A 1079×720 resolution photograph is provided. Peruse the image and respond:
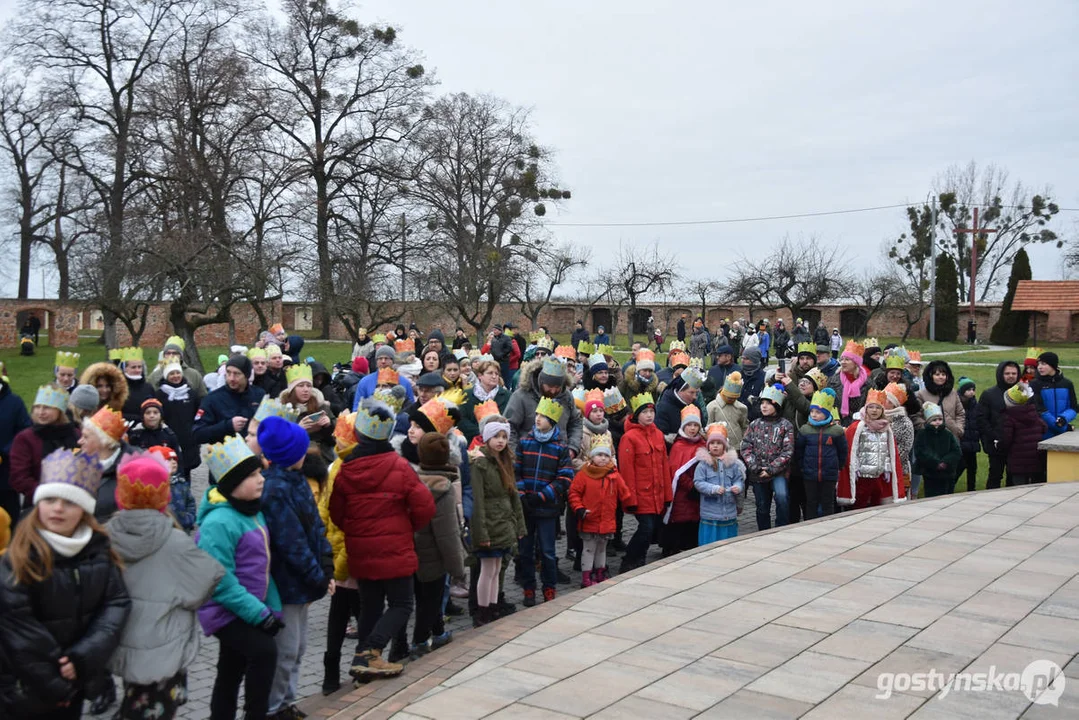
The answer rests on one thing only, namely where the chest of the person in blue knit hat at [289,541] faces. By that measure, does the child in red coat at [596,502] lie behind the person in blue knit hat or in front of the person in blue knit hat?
in front

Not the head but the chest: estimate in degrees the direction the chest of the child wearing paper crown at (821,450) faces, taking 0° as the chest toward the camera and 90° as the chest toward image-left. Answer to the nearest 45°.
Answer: approximately 0°

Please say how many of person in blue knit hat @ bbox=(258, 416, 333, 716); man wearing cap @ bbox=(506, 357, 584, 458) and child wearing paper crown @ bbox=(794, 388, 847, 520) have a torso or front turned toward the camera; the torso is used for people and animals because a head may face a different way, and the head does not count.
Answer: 2

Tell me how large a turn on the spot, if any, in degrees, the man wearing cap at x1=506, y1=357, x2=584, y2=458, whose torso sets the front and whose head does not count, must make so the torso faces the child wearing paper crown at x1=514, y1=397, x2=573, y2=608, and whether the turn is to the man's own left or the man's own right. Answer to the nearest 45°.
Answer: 0° — they already face them

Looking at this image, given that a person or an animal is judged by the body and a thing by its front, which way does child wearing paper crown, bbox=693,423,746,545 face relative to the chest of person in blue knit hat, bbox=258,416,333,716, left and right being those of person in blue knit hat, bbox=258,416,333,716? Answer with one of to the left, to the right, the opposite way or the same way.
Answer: the opposite way

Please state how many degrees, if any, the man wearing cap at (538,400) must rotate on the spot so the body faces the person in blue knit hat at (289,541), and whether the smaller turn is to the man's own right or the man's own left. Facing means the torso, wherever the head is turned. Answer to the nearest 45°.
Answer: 0° — they already face them

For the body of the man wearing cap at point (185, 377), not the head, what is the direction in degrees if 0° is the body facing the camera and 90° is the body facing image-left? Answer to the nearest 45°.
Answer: approximately 0°

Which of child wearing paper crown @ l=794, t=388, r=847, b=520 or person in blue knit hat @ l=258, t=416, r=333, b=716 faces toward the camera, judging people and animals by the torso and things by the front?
child wearing paper crown @ l=794, t=388, r=847, b=520

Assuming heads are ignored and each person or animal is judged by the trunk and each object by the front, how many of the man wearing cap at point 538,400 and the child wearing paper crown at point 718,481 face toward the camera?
2

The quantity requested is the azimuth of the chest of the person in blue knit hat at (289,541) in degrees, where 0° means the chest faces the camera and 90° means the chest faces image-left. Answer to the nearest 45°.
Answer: approximately 225°

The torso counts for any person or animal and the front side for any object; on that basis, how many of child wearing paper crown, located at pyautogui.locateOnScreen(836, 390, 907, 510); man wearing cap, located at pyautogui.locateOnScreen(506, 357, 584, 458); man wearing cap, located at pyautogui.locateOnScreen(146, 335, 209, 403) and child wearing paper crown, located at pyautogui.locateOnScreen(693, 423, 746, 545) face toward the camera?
4

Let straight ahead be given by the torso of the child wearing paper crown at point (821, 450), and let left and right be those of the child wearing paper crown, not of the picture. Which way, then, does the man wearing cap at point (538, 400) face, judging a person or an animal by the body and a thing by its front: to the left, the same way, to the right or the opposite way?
the same way

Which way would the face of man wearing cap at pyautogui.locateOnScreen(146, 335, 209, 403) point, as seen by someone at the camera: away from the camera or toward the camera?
toward the camera

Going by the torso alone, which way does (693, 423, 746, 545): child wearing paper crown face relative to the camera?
toward the camera

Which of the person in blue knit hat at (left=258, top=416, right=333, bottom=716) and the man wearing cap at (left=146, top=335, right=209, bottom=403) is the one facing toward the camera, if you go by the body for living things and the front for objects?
the man wearing cap

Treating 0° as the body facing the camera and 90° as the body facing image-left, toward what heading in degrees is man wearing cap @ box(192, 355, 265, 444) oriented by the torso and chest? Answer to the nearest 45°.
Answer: approximately 315°

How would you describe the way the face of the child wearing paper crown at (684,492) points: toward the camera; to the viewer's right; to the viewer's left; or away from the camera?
toward the camera

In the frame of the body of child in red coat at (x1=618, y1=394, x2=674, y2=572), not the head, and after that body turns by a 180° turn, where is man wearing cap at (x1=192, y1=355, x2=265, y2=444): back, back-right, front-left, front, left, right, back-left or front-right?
front-left

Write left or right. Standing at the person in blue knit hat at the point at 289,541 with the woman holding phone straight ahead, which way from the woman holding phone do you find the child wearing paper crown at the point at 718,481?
right
